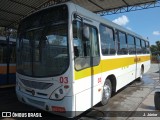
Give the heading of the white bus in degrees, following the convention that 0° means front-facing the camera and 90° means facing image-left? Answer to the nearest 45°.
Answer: approximately 45°

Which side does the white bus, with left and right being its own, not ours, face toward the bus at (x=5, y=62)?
right
